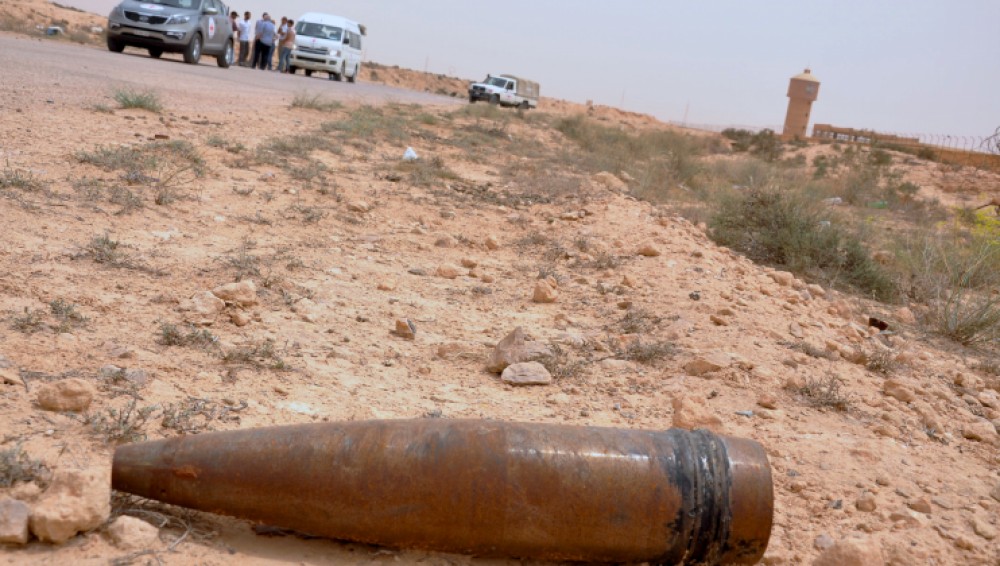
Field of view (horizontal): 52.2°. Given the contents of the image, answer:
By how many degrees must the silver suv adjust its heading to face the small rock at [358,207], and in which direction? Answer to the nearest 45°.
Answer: approximately 45° to its left

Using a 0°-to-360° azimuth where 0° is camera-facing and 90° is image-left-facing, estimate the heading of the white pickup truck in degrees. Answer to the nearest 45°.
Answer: approximately 45°

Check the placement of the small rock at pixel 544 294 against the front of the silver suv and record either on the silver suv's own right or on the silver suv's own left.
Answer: on the silver suv's own left

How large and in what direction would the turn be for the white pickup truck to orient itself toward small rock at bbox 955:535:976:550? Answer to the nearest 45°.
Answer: approximately 45° to its left

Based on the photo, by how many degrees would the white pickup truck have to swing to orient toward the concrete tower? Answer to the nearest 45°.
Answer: approximately 180°

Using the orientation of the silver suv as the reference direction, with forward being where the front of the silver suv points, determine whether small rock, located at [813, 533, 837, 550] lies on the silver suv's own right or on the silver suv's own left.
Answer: on the silver suv's own left

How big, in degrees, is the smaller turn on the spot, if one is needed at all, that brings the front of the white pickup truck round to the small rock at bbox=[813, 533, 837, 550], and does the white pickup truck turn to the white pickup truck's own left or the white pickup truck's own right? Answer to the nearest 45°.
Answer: approximately 45° to the white pickup truck's own left

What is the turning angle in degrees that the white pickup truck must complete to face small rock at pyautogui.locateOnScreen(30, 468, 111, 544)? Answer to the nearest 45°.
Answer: approximately 45° to its left

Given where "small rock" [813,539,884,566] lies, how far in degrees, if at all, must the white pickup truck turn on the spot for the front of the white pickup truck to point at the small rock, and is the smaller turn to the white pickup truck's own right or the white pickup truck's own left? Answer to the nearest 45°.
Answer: approximately 45° to the white pickup truck's own left

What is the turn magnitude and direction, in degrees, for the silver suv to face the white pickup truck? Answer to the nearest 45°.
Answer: approximately 180°

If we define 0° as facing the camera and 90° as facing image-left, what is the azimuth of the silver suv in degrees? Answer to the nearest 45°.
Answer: approximately 45°
